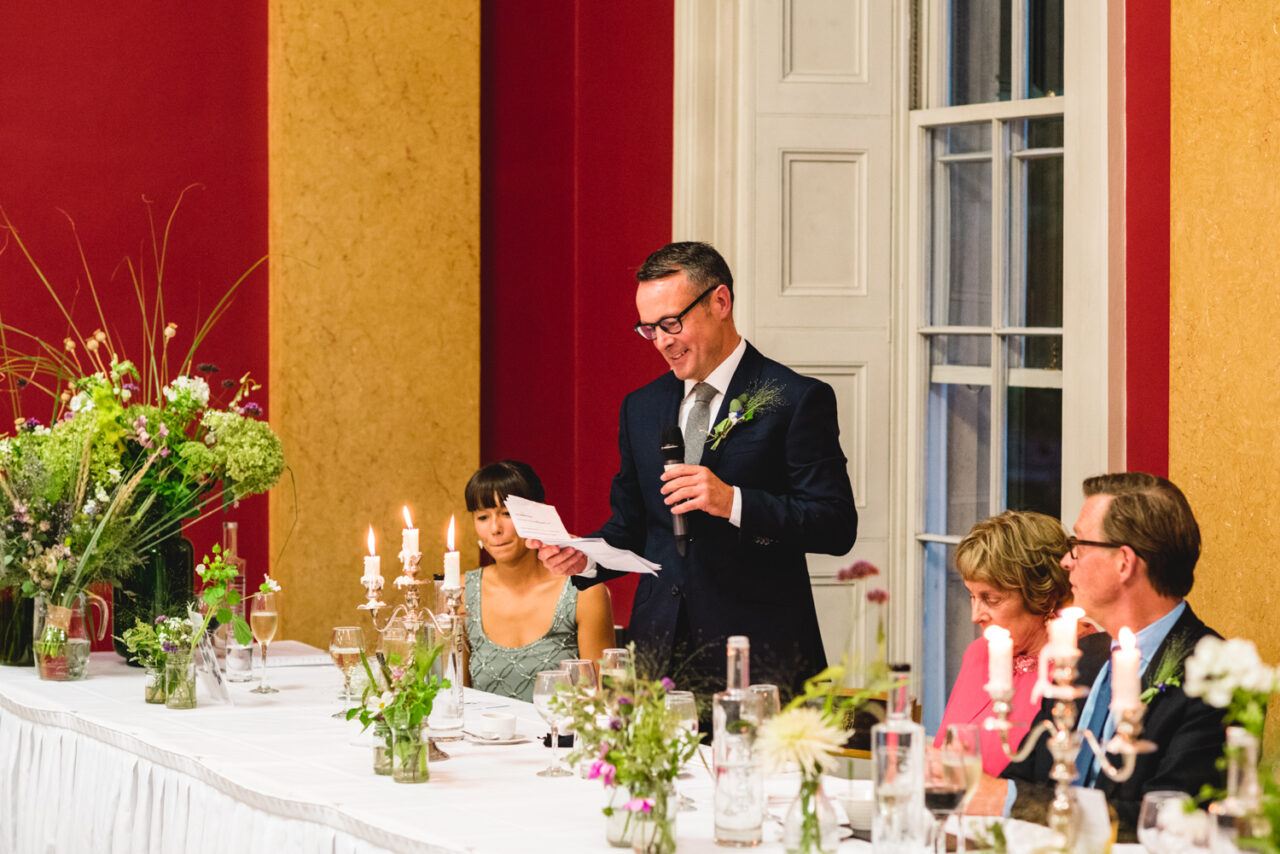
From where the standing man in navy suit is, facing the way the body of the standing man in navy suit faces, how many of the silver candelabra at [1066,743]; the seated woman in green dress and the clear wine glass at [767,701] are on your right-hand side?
1

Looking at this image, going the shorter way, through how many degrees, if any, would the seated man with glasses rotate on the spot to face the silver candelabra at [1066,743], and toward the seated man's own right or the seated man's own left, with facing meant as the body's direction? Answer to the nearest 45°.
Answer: approximately 45° to the seated man's own left

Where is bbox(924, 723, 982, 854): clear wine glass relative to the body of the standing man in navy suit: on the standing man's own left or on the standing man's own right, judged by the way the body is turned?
on the standing man's own left

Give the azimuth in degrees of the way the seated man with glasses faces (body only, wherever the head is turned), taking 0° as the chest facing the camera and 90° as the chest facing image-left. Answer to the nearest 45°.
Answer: approximately 45°

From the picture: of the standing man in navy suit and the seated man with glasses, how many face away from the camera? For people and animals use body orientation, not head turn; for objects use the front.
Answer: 0

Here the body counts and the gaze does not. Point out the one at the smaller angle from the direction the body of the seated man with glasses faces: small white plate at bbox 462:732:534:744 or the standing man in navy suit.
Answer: the small white plate

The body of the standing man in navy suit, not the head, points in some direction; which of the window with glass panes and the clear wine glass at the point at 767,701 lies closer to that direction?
the clear wine glass

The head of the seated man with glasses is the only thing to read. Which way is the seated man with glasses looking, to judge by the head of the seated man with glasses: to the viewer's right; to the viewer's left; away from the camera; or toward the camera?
to the viewer's left

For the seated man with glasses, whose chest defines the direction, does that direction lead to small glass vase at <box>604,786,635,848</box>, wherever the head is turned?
yes

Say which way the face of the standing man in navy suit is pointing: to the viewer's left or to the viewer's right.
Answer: to the viewer's left

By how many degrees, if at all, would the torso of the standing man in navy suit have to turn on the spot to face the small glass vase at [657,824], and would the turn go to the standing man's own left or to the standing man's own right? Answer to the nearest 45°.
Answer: approximately 45° to the standing man's own left

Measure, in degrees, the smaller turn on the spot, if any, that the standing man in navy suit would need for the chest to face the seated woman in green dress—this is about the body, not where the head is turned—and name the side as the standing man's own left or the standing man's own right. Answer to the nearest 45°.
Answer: approximately 90° to the standing man's own right

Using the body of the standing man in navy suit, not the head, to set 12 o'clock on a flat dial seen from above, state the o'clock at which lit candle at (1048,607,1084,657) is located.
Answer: The lit candle is roughly at 10 o'clock from the standing man in navy suit.

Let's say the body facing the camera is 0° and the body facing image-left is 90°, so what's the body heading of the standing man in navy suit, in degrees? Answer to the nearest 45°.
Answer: approximately 45°
